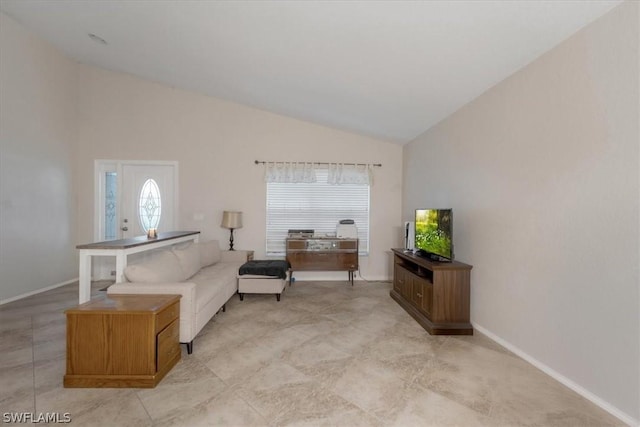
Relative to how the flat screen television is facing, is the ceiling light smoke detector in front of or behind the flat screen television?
in front

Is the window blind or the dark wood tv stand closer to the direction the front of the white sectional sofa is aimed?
the dark wood tv stand

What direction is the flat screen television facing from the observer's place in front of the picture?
facing the viewer and to the left of the viewer

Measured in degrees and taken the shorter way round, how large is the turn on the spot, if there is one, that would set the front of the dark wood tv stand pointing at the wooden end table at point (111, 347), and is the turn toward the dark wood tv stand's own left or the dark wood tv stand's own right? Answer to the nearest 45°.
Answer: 0° — it already faces it

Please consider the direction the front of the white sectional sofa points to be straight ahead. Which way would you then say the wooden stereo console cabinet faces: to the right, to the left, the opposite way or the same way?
to the right

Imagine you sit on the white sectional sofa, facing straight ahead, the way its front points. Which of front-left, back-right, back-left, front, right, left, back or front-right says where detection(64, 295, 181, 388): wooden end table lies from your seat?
right

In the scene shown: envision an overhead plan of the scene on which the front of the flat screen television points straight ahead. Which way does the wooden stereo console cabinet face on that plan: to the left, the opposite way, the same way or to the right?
to the left

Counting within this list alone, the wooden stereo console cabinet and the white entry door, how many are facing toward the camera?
2

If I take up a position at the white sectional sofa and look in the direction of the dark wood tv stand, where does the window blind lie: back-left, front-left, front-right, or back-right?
front-left

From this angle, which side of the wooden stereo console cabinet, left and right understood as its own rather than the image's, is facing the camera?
front

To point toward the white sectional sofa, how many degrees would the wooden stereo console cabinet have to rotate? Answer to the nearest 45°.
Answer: approximately 45° to its right

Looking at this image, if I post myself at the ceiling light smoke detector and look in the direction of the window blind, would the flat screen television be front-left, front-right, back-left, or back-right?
front-right

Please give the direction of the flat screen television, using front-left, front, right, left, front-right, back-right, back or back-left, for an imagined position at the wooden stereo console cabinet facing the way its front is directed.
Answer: front-left

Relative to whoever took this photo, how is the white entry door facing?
facing the viewer

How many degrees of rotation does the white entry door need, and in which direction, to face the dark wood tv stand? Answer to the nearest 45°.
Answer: approximately 45° to its left

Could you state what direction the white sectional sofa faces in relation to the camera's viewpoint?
facing the viewer and to the right of the viewer

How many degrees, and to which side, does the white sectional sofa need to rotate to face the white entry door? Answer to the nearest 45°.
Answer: approximately 135° to its left
